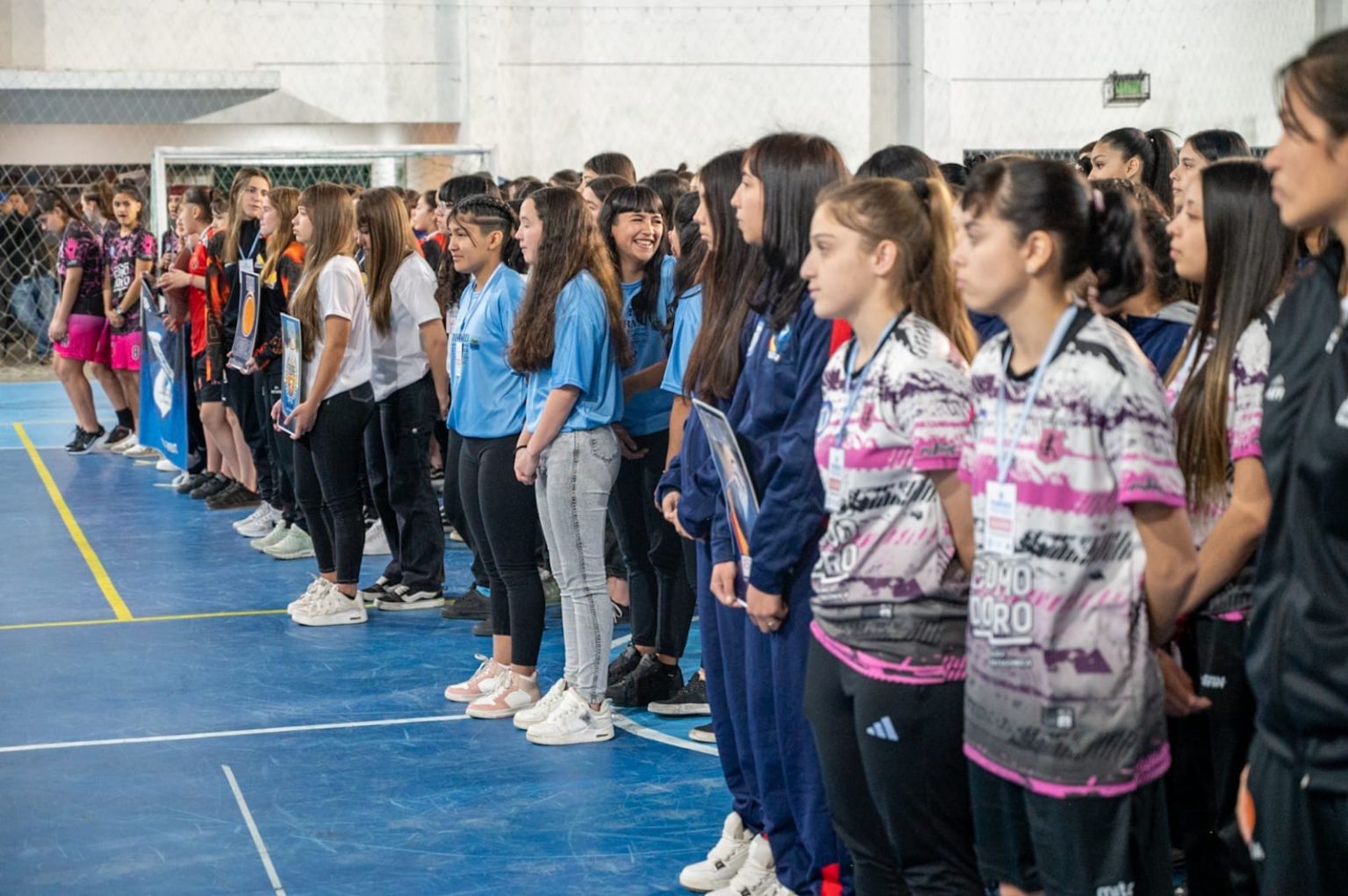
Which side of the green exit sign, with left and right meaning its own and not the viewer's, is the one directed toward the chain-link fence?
right

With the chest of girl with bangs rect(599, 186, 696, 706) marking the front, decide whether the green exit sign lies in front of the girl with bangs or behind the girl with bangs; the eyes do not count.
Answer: behind

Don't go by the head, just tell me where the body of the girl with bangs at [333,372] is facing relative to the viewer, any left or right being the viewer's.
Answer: facing to the left of the viewer

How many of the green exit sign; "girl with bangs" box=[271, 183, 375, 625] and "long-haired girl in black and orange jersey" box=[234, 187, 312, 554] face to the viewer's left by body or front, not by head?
2

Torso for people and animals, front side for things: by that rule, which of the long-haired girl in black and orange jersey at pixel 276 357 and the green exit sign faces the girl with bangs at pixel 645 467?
the green exit sign

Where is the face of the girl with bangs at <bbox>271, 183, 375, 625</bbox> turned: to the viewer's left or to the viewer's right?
to the viewer's left

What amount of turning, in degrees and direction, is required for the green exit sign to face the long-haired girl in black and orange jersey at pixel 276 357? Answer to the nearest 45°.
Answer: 0° — it already faces them

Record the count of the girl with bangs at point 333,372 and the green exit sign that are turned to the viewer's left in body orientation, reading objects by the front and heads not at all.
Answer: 1

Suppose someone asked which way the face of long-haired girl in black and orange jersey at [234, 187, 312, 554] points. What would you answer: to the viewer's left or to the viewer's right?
to the viewer's left

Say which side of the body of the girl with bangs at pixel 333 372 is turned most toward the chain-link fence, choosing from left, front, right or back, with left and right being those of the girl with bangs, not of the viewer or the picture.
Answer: right

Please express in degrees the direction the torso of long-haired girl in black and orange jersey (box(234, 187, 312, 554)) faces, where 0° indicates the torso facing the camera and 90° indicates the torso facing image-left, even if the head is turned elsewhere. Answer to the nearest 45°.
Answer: approximately 90°
